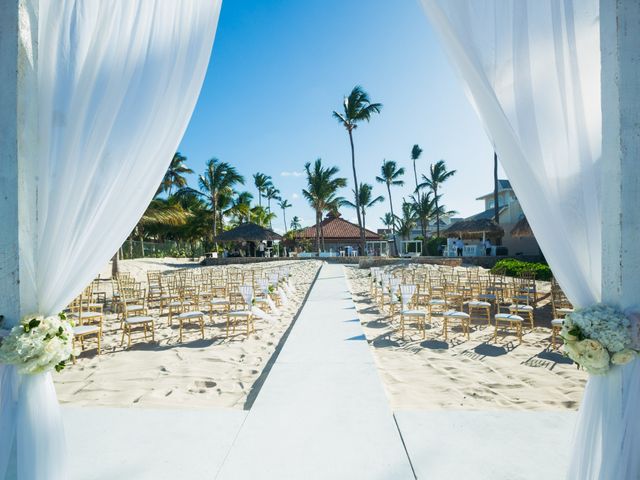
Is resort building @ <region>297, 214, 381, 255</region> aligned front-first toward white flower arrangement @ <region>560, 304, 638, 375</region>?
yes

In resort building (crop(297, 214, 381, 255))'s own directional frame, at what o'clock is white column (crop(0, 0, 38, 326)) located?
The white column is roughly at 12 o'clock from the resort building.

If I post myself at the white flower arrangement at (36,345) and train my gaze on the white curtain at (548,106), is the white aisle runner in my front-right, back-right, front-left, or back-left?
front-left

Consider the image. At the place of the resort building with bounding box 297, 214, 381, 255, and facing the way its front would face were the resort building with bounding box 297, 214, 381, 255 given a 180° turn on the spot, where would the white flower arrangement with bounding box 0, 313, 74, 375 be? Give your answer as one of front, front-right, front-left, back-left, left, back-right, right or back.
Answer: back

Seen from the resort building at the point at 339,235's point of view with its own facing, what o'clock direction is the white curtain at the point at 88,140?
The white curtain is roughly at 12 o'clock from the resort building.

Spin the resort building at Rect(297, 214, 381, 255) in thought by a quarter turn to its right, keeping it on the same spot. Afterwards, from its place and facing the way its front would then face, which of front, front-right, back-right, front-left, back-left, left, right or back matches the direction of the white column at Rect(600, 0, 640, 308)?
left

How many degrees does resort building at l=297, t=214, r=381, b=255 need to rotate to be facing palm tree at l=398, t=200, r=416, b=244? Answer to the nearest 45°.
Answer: approximately 135° to its left

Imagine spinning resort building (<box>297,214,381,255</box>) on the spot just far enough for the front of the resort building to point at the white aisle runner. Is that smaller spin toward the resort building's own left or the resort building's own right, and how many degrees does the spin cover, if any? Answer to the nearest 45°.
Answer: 0° — it already faces it

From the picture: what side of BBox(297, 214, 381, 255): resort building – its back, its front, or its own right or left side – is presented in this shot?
front

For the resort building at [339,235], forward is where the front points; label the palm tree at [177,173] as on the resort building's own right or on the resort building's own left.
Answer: on the resort building's own right

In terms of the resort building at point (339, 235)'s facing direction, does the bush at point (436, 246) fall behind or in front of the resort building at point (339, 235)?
in front

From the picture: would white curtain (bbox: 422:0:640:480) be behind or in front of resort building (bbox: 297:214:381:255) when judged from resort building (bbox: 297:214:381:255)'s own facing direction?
in front
